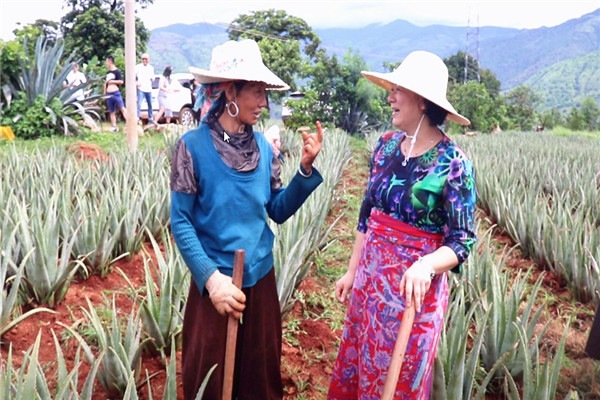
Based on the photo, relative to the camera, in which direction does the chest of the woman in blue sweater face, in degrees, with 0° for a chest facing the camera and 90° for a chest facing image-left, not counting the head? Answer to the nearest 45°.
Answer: approximately 315°

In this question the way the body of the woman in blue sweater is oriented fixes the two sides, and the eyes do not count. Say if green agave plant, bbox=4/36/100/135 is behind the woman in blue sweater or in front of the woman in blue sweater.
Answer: behind

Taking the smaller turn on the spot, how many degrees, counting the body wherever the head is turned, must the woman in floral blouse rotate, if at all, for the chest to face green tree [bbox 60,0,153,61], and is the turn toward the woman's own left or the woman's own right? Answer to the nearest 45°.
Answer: approximately 90° to the woman's own right

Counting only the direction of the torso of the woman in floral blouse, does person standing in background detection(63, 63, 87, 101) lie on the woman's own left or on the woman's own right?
on the woman's own right

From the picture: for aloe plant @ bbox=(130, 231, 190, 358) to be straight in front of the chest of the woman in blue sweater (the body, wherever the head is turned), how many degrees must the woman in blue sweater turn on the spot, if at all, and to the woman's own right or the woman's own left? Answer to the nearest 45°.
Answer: approximately 180°

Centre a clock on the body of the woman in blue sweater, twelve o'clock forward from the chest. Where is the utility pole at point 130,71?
The utility pole is roughly at 7 o'clock from the woman in blue sweater.

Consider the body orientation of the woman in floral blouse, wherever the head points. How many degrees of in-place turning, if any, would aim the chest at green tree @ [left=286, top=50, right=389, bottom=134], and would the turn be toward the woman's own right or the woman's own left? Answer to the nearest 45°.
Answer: approximately 135° to the woman's own right

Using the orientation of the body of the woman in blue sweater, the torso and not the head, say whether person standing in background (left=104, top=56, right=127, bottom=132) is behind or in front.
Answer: behind

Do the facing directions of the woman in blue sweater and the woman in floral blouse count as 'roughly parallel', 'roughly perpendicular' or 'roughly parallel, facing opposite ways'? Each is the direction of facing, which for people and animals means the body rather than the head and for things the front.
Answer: roughly perpendicular

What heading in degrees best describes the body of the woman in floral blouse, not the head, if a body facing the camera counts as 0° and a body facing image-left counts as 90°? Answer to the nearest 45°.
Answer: approximately 45°
